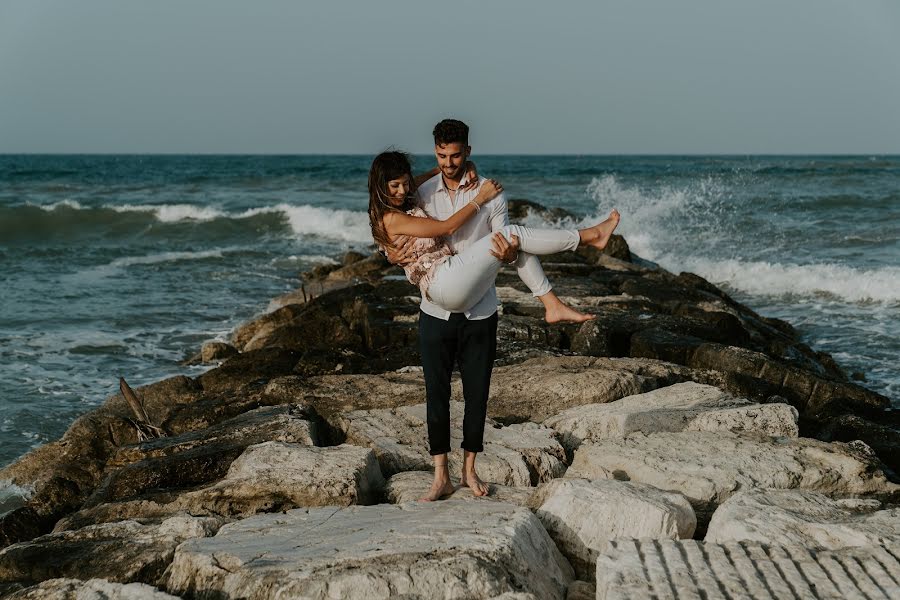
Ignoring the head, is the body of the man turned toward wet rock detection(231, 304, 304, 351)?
no

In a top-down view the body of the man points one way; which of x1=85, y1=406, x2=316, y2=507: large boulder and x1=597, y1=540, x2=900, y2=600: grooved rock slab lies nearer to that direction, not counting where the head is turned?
the grooved rock slab

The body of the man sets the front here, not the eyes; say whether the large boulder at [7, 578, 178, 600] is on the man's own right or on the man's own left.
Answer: on the man's own right

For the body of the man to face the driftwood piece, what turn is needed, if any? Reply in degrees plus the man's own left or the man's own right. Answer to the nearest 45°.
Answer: approximately 135° to the man's own right

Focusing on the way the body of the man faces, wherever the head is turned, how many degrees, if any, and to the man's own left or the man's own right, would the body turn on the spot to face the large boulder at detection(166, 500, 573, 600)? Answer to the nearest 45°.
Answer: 0° — they already face it

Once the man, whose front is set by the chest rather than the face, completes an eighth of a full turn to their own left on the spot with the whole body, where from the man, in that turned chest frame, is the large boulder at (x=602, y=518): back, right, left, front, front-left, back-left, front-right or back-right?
front

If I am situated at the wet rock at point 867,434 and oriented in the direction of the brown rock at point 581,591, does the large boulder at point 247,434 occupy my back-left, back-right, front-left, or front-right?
front-right

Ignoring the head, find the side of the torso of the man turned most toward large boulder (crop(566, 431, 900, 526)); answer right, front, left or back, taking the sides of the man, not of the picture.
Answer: left

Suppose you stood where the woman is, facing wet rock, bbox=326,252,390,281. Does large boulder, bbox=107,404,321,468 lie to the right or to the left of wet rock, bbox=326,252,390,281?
left

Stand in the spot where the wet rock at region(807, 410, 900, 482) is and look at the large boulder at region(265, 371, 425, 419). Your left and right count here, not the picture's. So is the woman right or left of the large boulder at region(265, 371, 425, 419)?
left

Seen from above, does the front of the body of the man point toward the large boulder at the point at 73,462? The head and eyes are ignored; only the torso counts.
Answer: no

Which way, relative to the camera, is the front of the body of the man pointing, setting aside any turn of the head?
toward the camera

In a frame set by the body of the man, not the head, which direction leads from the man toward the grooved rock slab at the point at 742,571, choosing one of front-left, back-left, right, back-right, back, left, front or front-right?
front-left

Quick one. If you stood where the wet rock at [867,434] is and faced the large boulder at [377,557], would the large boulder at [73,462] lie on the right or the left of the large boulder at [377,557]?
right

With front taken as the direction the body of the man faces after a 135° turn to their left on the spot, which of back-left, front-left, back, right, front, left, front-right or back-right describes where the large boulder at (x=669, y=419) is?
front

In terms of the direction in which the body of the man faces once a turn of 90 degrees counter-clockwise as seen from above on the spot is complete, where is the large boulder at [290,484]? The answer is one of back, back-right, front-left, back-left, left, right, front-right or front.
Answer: back

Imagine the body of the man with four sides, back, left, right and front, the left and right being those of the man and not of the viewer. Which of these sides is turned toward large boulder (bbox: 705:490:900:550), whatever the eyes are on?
left

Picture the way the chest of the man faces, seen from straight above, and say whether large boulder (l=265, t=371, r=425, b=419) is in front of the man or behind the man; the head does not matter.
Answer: behind

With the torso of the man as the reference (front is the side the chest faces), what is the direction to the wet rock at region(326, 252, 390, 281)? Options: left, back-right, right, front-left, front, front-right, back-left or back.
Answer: back
